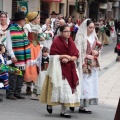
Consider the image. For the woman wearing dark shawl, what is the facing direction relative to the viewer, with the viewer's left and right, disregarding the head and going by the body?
facing the viewer and to the right of the viewer

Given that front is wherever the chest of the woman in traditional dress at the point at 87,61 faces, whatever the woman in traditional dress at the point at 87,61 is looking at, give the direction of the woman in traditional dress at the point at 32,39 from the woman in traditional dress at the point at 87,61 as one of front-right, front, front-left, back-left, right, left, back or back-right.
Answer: back

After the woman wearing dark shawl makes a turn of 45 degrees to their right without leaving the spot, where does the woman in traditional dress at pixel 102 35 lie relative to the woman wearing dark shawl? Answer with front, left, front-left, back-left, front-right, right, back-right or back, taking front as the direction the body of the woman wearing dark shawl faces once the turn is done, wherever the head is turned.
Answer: back

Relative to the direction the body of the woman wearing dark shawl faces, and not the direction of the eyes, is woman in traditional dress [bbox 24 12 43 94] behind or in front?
behind

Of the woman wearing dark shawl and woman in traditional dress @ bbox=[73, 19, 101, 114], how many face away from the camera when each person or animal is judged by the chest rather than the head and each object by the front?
0

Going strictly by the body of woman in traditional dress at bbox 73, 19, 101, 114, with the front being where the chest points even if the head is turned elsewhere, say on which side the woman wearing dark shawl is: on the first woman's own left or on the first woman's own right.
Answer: on the first woman's own right

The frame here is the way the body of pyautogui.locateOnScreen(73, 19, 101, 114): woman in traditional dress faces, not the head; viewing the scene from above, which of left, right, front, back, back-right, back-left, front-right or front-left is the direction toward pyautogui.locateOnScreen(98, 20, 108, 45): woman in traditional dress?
back-left

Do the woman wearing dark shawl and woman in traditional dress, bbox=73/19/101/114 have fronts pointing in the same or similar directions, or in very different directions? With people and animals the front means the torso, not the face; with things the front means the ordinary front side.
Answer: same or similar directions

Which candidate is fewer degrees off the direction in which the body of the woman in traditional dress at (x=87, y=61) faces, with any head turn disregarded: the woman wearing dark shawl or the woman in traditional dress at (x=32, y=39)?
the woman wearing dark shawl

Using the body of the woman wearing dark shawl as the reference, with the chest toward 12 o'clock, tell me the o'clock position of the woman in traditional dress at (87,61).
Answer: The woman in traditional dress is roughly at 9 o'clock from the woman wearing dark shawl.
